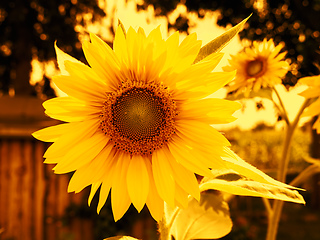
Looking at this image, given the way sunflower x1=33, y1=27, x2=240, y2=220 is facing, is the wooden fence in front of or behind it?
behind

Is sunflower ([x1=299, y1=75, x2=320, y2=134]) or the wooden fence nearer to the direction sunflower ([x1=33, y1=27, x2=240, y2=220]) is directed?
the sunflower

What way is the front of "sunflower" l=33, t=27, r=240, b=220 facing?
toward the camera

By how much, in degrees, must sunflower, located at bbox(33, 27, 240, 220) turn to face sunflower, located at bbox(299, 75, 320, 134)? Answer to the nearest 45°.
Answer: approximately 90° to its left
